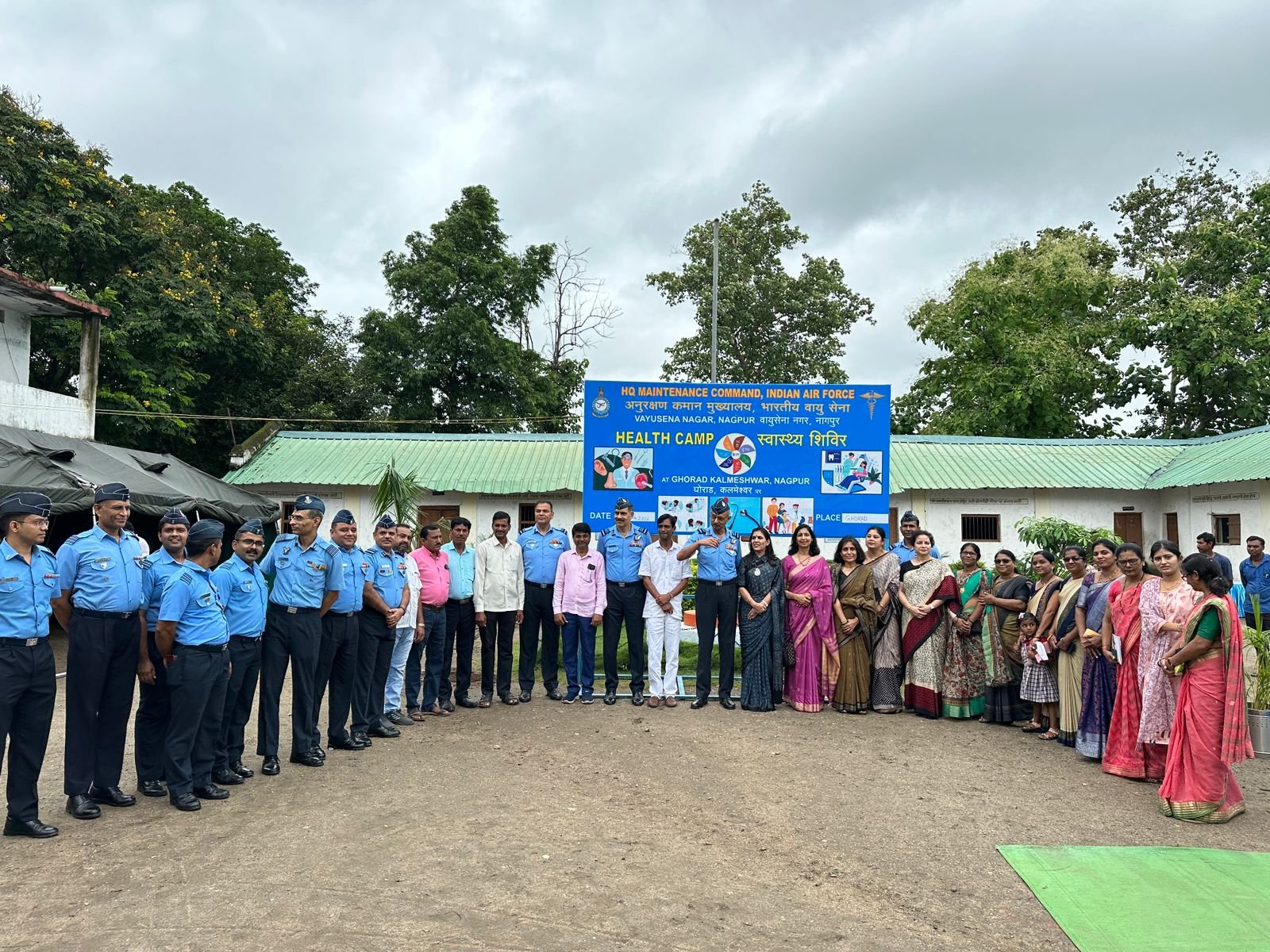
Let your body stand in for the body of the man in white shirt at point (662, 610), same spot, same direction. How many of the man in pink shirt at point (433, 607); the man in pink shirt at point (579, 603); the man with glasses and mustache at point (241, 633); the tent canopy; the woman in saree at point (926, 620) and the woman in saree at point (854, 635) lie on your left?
2

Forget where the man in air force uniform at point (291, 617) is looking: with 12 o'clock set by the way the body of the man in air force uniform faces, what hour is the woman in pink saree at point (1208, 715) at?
The woman in pink saree is roughly at 10 o'clock from the man in air force uniform.

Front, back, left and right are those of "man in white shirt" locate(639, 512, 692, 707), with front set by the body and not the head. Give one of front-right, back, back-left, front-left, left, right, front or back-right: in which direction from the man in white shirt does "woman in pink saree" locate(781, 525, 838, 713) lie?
left

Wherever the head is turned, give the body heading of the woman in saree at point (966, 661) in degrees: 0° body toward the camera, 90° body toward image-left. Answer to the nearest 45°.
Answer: approximately 45°

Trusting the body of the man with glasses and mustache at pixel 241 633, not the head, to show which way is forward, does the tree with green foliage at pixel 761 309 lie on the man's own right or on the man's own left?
on the man's own left

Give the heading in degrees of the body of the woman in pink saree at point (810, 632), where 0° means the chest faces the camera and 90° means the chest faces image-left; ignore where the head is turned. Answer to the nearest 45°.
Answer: approximately 0°

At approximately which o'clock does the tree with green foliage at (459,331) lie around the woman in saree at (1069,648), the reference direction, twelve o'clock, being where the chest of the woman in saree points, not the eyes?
The tree with green foliage is roughly at 3 o'clock from the woman in saree.
